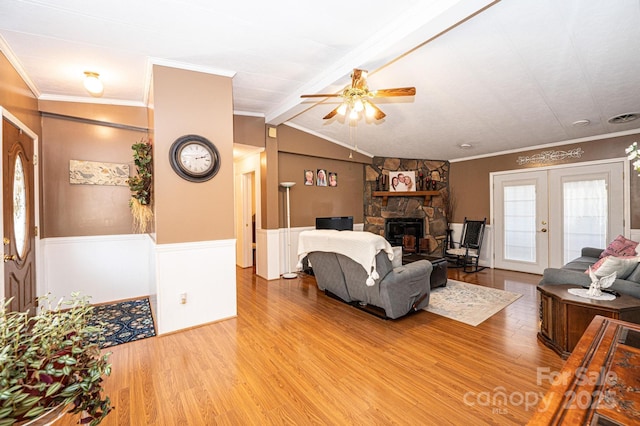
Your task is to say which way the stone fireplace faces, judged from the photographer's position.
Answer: facing the viewer

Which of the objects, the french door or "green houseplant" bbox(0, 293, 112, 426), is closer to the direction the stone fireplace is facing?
the green houseplant

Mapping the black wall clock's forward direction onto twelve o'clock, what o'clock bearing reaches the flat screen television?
The flat screen television is roughly at 8 o'clock from the black wall clock.

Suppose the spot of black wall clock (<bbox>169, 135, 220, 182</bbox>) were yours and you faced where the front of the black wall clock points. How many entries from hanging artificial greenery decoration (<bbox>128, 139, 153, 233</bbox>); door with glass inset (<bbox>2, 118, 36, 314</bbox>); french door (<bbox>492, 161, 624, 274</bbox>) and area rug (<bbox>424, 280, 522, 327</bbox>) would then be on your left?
2

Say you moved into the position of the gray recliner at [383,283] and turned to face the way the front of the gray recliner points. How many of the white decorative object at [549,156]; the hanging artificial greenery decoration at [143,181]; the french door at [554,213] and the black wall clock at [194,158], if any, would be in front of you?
2

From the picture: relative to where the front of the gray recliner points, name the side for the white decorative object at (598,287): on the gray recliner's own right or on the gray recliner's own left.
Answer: on the gray recliner's own right

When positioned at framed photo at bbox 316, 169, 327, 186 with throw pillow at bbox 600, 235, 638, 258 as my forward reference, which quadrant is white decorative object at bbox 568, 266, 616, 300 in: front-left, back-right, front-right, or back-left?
front-right

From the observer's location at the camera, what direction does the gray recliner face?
facing away from the viewer and to the right of the viewer

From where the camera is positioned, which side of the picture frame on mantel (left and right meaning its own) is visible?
front

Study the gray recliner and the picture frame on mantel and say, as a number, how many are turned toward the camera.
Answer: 1

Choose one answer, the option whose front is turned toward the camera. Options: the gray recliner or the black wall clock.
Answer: the black wall clock

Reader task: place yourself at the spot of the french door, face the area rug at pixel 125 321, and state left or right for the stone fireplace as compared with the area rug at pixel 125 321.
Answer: right

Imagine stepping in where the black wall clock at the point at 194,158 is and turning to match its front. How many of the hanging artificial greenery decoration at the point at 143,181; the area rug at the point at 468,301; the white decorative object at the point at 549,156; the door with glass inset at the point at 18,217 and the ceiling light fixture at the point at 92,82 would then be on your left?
2

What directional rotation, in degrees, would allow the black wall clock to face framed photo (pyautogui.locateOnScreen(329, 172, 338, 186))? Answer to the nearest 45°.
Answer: approximately 135° to its left

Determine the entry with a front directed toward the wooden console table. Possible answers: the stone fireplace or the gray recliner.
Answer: the stone fireplace

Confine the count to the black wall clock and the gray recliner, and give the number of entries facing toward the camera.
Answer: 1
